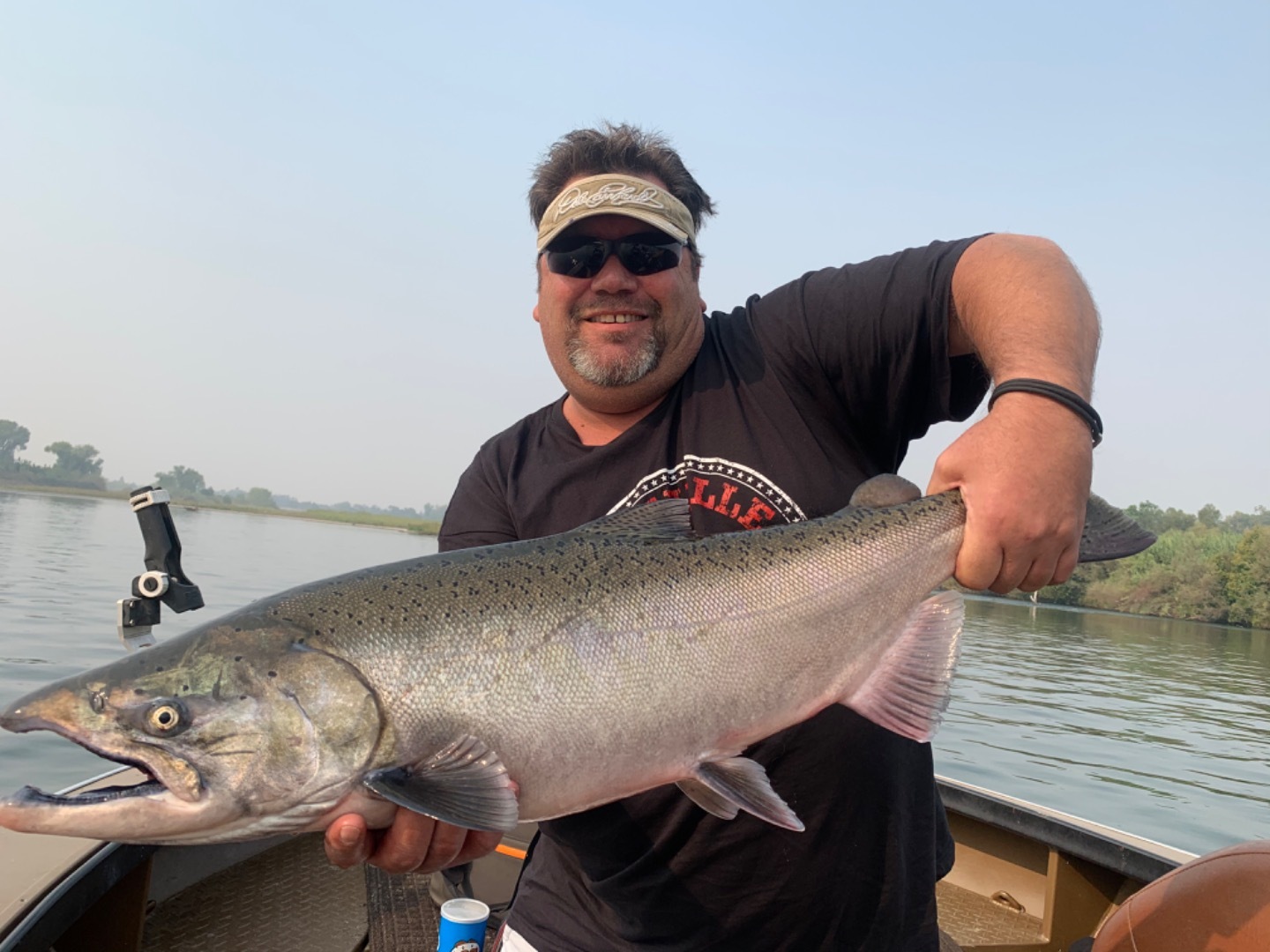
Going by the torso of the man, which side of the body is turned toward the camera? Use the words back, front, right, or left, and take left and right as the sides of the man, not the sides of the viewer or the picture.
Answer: front

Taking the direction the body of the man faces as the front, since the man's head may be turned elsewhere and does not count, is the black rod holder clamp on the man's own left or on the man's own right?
on the man's own right

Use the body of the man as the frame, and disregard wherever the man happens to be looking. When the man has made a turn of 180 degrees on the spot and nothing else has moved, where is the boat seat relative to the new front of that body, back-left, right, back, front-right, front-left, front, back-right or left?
right
